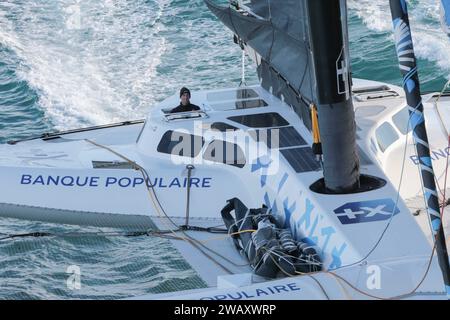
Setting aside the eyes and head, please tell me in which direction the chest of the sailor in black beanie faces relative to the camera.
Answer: toward the camera

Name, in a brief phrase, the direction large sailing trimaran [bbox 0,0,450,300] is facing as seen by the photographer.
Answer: facing the viewer and to the right of the viewer
